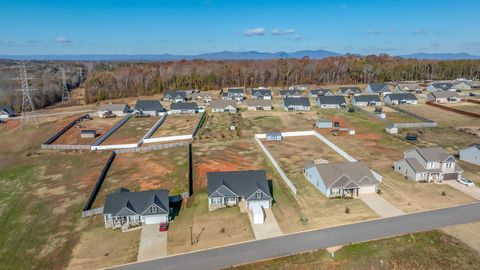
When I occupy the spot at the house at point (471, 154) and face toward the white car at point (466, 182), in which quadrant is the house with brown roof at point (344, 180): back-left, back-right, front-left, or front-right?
front-right

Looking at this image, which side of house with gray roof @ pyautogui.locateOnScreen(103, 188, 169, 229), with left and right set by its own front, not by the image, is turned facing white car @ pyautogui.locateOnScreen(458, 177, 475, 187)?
left

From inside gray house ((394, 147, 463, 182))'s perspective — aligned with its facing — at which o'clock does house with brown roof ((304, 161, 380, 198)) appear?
The house with brown roof is roughly at 3 o'clock from the gray house.

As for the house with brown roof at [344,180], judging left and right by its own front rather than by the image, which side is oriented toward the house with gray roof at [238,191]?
right

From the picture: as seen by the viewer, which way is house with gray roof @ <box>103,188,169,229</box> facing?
toward the camera

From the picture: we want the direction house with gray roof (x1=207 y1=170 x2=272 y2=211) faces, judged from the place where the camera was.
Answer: facing the viewer

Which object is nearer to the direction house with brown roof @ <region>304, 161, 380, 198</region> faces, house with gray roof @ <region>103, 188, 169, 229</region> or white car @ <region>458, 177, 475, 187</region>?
the white car

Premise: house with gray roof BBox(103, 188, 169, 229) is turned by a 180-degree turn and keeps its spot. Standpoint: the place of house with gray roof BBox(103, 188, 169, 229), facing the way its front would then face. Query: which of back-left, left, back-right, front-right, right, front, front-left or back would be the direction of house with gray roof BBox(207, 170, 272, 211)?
right

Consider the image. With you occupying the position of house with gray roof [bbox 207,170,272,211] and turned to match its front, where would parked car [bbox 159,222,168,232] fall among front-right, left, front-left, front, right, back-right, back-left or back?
front-right

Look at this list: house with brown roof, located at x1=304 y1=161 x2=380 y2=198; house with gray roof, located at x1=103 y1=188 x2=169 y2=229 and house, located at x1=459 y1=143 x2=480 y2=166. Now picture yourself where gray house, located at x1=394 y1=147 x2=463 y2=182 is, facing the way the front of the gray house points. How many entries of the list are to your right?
2

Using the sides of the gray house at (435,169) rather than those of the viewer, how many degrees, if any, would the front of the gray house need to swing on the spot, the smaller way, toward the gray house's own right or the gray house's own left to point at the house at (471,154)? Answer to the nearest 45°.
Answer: approximately 90° to the gray house's own left

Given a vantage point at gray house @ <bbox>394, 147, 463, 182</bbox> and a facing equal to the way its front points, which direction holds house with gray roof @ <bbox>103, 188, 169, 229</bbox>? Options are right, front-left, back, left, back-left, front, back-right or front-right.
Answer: right

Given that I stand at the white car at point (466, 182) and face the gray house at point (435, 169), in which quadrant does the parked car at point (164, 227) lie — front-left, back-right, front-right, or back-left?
front-left

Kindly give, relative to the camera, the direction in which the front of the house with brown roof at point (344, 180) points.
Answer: facing the viewer and to the right of the viewer
